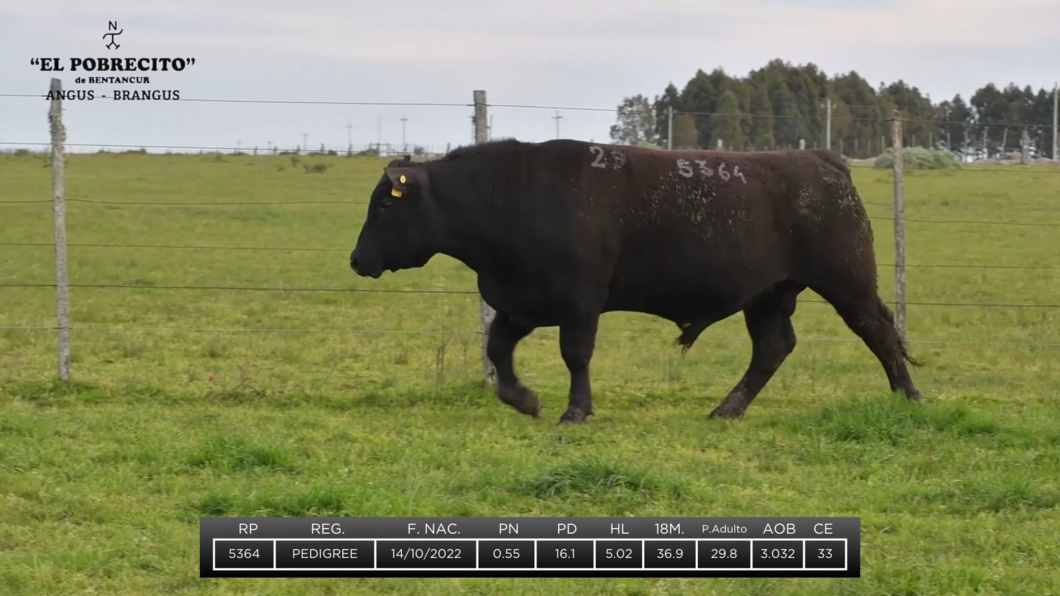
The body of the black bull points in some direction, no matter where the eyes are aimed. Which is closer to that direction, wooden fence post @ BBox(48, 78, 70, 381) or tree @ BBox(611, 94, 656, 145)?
the wooden fence post

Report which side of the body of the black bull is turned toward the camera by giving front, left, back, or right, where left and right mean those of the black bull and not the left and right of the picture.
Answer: left

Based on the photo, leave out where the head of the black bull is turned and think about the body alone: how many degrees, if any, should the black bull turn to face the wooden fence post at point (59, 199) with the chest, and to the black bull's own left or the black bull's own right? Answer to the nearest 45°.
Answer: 0° — it already faces it

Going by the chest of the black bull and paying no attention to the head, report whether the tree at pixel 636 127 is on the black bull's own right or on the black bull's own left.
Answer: on the black bull's own right
